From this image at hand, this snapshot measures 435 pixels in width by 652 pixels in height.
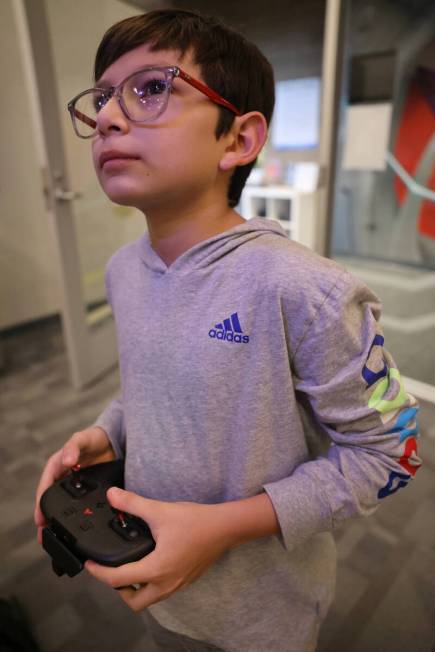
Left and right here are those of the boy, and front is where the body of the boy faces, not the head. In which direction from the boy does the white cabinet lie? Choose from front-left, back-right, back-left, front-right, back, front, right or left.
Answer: back-right

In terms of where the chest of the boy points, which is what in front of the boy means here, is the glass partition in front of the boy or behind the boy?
behind

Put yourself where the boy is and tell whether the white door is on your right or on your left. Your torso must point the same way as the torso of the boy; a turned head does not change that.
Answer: on your right

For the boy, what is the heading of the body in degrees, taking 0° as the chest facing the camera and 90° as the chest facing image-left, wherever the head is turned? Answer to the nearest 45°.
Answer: approximately 45°
